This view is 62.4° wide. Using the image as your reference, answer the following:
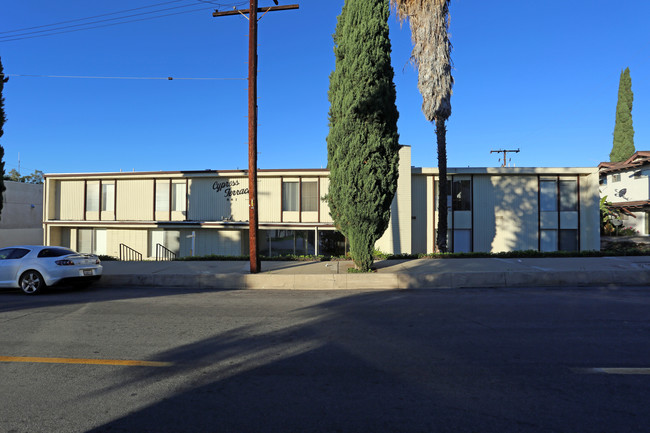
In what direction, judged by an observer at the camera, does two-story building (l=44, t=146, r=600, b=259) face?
facing the viewer

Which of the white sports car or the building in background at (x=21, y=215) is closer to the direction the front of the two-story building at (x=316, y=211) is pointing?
the white sports car

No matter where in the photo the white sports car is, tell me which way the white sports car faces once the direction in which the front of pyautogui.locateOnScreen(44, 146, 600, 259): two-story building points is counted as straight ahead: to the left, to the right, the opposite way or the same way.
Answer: to the right

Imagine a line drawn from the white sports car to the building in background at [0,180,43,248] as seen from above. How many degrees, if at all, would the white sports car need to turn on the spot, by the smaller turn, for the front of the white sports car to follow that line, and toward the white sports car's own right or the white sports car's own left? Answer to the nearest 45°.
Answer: approximately 45° to the white sports car's own right

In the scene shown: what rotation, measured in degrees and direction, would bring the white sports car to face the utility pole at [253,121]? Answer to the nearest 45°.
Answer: approximately 135° to its right

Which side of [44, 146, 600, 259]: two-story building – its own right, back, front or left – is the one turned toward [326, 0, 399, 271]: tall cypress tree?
front

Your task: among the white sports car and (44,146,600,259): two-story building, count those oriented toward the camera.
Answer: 1

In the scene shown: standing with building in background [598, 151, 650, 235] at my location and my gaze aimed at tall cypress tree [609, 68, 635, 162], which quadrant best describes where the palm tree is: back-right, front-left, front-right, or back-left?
back-left

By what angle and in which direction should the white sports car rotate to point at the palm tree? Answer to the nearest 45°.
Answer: approximately 135° to its right

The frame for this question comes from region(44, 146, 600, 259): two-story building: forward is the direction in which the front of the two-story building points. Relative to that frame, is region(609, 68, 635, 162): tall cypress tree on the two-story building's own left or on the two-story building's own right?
on the two-story building's own left

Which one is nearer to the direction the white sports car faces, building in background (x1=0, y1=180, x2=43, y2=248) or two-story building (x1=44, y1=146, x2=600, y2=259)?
the building in background

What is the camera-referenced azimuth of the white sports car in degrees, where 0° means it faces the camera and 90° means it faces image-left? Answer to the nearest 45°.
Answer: approximately 135°

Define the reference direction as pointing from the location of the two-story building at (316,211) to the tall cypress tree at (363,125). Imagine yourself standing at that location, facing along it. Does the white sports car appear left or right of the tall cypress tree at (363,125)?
right

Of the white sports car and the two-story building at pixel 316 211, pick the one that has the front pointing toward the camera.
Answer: the two-story building

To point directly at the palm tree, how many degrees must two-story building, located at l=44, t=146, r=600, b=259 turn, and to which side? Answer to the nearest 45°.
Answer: approximately 45° to its left
